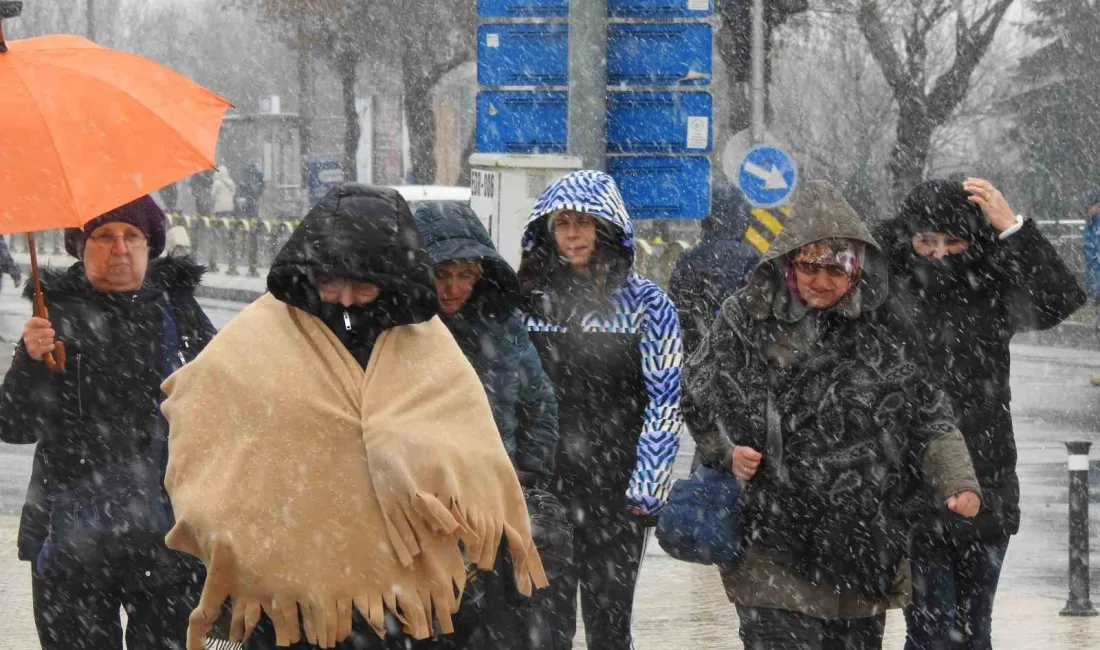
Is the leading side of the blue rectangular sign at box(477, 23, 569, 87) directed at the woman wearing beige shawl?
yes

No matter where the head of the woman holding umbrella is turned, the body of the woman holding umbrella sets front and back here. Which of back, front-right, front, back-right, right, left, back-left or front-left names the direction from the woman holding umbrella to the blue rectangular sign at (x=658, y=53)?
back-left

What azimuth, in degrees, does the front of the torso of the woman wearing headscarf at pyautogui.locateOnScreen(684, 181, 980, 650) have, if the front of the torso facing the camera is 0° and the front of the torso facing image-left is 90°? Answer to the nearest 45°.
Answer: approximately 0°

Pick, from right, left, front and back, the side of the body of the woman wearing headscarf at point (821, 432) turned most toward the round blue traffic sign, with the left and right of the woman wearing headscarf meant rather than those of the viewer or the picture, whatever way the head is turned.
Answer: back

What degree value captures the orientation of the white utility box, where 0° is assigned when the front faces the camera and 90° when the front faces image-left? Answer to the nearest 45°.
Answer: approximately 0°

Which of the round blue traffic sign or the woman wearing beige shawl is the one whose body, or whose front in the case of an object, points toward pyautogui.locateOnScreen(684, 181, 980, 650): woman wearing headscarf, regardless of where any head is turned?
the round blue traffic sign
